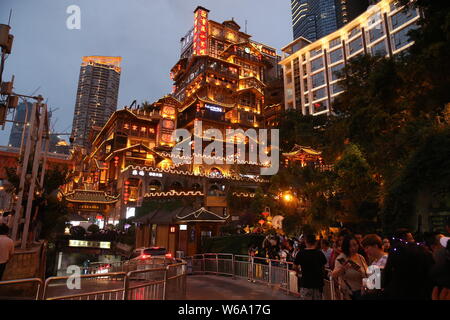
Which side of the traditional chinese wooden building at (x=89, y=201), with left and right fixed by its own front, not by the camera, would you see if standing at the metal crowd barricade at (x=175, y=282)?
front

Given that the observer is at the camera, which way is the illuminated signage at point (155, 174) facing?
facing the viewer

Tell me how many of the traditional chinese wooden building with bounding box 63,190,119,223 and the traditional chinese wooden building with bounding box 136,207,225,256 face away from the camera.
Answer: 0

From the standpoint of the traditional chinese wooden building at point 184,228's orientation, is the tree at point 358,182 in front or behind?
in front

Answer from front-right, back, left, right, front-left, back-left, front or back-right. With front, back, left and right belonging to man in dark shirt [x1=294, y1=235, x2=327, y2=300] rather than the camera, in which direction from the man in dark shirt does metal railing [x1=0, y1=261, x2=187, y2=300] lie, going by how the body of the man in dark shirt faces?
left

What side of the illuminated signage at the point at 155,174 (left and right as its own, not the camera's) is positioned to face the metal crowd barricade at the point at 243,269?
front

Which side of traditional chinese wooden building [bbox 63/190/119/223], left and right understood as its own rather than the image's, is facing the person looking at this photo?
front

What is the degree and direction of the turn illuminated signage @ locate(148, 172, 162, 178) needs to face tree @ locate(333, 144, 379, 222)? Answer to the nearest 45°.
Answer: approximately 45° to its left

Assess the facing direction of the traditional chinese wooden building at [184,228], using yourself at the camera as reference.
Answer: facing the viewer and to the right of the viewer

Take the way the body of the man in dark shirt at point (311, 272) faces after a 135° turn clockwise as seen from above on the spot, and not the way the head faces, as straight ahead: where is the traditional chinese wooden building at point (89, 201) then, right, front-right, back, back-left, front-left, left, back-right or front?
back

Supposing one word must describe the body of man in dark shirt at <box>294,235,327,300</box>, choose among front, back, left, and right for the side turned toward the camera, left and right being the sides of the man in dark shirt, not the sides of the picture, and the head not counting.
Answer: back

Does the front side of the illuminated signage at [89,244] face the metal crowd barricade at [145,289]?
yes

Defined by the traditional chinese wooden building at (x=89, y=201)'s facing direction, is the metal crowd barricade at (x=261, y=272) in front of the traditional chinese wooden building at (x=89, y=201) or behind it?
in front
